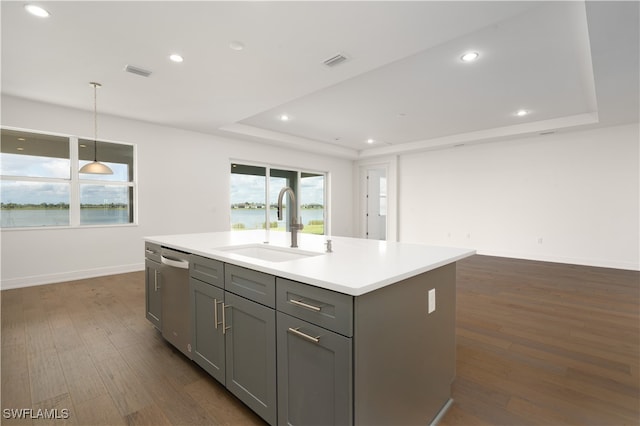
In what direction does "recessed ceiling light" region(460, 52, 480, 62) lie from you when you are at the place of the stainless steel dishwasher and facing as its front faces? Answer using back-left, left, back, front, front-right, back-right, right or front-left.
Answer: back-left

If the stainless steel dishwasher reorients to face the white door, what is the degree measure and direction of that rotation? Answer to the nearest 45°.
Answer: approximately 180°

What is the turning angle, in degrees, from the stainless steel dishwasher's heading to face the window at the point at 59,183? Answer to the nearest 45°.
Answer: approximately 90° to its right

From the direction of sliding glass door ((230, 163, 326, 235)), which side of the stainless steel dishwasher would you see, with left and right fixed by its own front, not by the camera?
back

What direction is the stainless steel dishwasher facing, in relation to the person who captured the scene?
facing the viewer and to the left of the viewer

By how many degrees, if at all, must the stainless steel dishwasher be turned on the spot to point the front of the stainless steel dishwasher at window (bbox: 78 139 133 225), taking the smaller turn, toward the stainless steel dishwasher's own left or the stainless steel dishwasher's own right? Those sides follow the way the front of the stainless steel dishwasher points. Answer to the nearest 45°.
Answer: approximately 135° to the stainless steel dishwasher's own right
